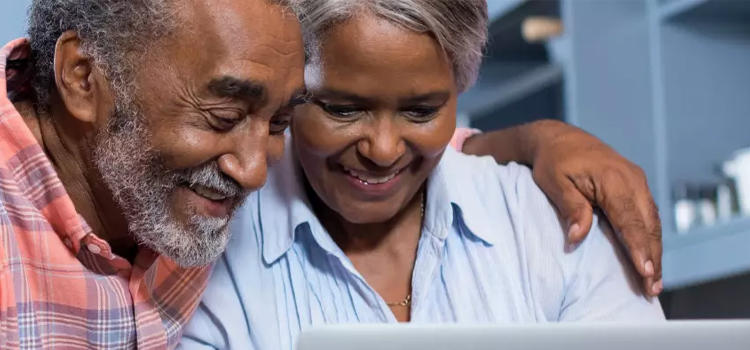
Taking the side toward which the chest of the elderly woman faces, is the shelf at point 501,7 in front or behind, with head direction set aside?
behind

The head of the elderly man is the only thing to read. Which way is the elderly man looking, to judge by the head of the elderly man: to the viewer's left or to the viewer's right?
to the viewer's right

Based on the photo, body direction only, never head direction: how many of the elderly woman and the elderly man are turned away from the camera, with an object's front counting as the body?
0

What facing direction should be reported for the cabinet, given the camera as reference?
facing the viewer and to the right of the viewer

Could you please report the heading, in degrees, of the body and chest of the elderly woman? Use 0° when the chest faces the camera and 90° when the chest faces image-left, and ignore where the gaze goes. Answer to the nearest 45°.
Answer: approximately 0°

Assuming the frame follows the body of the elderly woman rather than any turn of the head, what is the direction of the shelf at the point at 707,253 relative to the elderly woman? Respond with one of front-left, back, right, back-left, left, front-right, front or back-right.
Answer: back-left

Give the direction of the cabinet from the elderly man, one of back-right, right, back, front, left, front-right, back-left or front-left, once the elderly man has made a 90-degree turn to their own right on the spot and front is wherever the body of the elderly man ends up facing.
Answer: back
